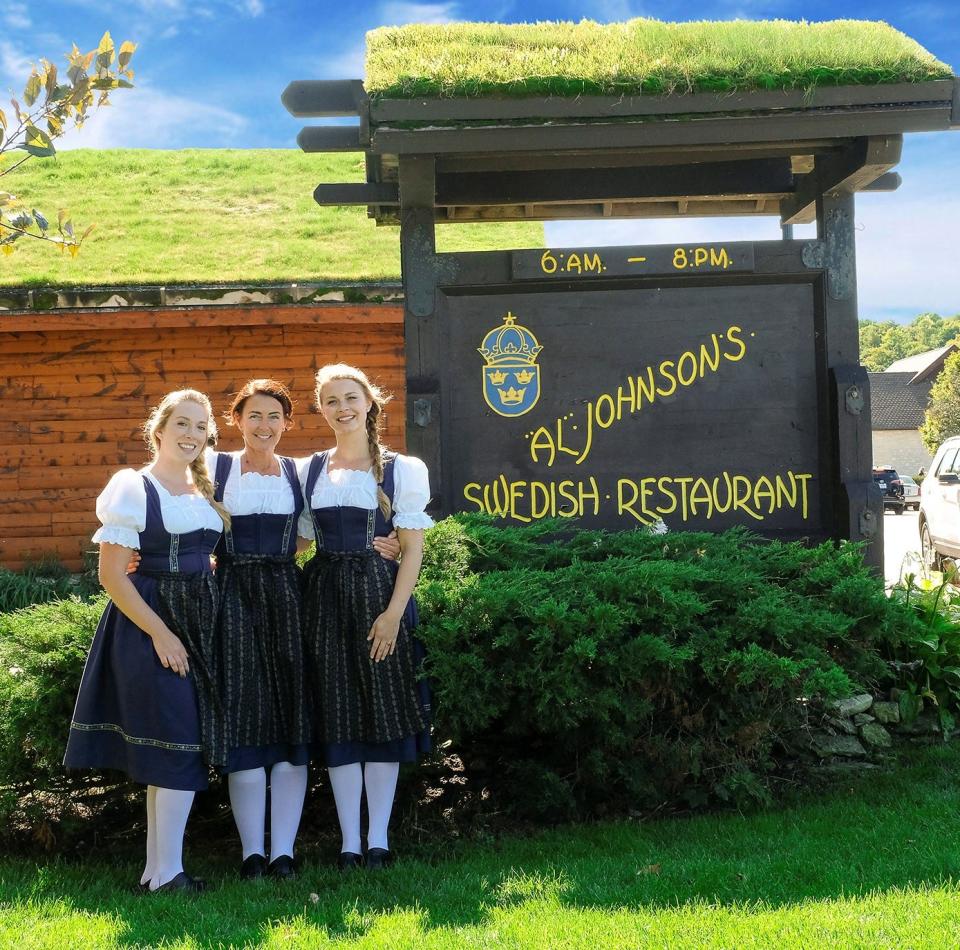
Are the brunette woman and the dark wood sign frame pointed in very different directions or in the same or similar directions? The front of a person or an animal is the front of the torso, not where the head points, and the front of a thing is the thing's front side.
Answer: same or similar directions

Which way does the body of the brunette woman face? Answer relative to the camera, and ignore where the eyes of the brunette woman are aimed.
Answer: toward the camera

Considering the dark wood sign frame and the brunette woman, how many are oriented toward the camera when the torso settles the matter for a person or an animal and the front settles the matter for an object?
2

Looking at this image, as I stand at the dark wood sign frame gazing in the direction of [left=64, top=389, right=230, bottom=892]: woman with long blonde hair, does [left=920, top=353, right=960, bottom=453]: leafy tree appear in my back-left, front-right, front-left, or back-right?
back-right

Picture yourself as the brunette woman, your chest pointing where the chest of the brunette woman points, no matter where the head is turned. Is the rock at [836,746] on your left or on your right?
on your left

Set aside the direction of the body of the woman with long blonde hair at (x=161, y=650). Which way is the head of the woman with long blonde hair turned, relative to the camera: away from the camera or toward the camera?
toward the camera

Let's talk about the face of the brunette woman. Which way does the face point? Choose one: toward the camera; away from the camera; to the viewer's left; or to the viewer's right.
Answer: toward the camera

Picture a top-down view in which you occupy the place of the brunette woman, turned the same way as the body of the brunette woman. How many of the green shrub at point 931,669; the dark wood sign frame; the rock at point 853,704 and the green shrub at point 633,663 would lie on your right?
0

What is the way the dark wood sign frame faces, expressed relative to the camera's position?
facing the viewer

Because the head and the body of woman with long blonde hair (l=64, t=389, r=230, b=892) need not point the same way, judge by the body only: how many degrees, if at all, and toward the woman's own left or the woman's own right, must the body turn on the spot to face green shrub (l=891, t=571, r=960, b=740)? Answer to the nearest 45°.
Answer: approximately 45° to the woman's own left

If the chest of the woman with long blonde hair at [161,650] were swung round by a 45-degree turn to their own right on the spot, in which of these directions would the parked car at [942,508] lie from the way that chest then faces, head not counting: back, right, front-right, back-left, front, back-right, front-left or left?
back-left

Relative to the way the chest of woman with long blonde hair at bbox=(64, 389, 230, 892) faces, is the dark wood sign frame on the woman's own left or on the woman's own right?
on the woman's own left

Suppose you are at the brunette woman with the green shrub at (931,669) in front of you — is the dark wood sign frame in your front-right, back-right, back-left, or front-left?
front-left

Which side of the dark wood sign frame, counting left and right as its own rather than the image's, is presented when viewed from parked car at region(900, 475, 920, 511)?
back

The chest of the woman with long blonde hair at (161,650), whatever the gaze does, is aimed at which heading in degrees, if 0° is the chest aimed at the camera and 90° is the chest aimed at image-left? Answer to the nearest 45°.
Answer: approximately 315°
